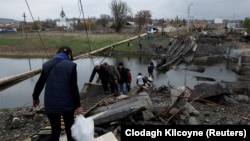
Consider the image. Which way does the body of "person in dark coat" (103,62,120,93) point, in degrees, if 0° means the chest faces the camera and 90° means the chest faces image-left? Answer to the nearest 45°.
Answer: approximately 90°
